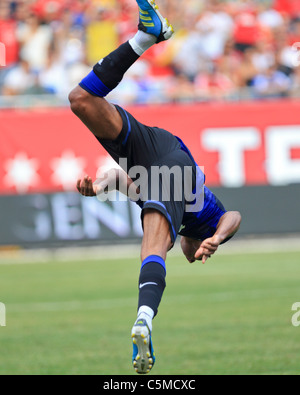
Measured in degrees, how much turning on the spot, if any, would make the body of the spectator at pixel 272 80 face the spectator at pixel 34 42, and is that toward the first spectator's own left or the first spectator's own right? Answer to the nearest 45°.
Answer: approximately 90° to the first spectator's own right

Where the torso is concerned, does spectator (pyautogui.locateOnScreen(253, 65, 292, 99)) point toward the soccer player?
yes

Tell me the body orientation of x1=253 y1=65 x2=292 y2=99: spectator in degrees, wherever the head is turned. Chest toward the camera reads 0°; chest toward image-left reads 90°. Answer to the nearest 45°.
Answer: approximately 0°

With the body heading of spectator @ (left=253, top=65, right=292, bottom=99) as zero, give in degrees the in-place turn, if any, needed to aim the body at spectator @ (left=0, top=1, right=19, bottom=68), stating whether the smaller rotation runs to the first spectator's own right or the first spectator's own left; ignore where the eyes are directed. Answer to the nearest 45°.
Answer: approximately 90° to the first spectator's own right

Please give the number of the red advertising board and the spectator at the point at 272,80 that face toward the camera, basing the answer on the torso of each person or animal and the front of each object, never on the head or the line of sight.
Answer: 2

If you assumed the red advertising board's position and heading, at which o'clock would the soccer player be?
The soccer player is roughly at 12 o'clock from the red advertising board.
